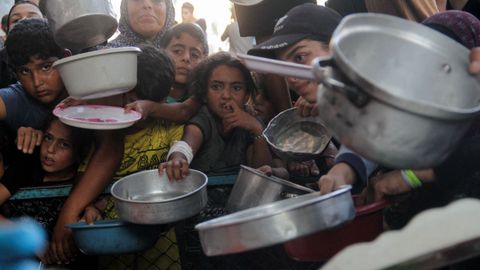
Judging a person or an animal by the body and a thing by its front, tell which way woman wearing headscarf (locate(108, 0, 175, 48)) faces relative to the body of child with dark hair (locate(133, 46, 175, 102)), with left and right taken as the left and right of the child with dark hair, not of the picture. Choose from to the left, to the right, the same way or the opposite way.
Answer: the opposite way

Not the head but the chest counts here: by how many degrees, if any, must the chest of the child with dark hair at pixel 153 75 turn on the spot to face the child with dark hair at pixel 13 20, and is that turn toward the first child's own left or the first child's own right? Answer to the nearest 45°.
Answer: approximately 45° to the first child's own left

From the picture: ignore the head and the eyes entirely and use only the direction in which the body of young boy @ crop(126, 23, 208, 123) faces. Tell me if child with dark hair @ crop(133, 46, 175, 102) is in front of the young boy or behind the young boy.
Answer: in front

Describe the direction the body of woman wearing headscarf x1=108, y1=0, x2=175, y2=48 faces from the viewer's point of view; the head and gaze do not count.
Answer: toward the camera

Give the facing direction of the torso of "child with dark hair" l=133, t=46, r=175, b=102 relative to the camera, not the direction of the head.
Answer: away from the camera

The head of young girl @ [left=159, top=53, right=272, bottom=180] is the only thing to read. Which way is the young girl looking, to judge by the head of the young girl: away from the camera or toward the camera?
toward the camera

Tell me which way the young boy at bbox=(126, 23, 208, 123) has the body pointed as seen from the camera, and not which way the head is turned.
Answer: toward the camera

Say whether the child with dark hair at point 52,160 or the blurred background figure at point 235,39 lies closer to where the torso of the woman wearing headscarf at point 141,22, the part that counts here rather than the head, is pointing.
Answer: the child with dark hair

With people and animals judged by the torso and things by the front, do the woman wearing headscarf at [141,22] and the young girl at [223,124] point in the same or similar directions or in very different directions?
same or similar directions

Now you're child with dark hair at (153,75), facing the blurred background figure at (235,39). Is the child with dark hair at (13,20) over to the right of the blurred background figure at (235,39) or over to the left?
left

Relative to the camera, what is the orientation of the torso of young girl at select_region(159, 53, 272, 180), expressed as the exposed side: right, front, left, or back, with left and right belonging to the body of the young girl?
front

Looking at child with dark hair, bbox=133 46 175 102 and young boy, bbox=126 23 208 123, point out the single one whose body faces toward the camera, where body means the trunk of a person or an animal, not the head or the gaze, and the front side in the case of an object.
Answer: the young boy

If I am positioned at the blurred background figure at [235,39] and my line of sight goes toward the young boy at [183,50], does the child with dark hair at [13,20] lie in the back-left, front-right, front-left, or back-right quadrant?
front-right

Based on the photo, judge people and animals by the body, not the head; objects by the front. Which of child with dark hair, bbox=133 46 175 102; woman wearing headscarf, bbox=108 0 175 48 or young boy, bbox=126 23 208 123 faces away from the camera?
the child with dark hair
